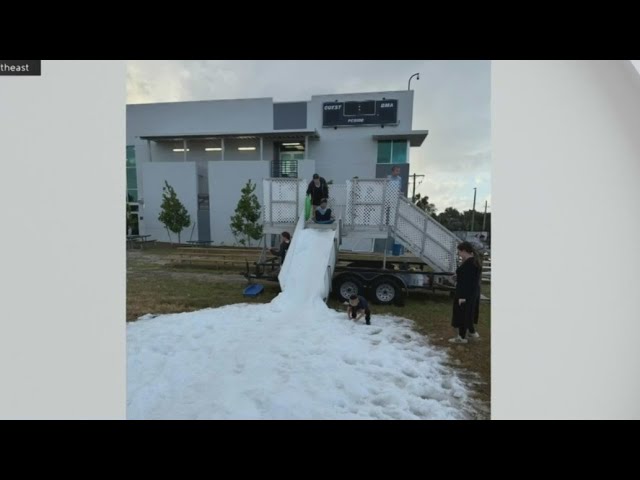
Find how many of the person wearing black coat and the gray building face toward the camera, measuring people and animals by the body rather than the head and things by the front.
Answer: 1

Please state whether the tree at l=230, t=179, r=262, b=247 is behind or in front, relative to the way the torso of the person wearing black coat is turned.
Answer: in front

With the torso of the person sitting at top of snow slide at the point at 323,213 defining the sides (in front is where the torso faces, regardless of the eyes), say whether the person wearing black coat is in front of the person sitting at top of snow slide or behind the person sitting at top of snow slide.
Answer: in front

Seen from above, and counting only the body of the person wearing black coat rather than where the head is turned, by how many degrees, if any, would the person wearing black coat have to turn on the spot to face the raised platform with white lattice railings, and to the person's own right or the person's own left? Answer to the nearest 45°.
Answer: approximately 45° to the person's own right

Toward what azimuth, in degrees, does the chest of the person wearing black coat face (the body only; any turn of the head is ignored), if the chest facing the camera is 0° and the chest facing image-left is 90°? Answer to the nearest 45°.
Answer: approximately 90°

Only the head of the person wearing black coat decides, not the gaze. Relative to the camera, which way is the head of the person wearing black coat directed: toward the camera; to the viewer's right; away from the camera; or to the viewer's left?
to the viewer's left

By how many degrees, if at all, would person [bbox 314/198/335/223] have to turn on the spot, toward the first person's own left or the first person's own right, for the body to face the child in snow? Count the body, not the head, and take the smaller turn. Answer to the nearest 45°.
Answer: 0° — they already face them
